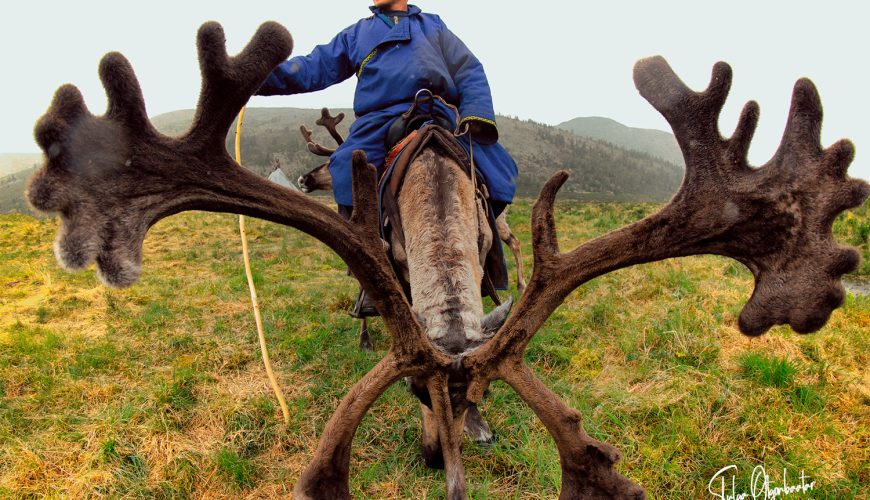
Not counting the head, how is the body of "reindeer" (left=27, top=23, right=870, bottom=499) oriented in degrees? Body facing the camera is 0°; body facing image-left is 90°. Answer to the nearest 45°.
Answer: approximately 0°
